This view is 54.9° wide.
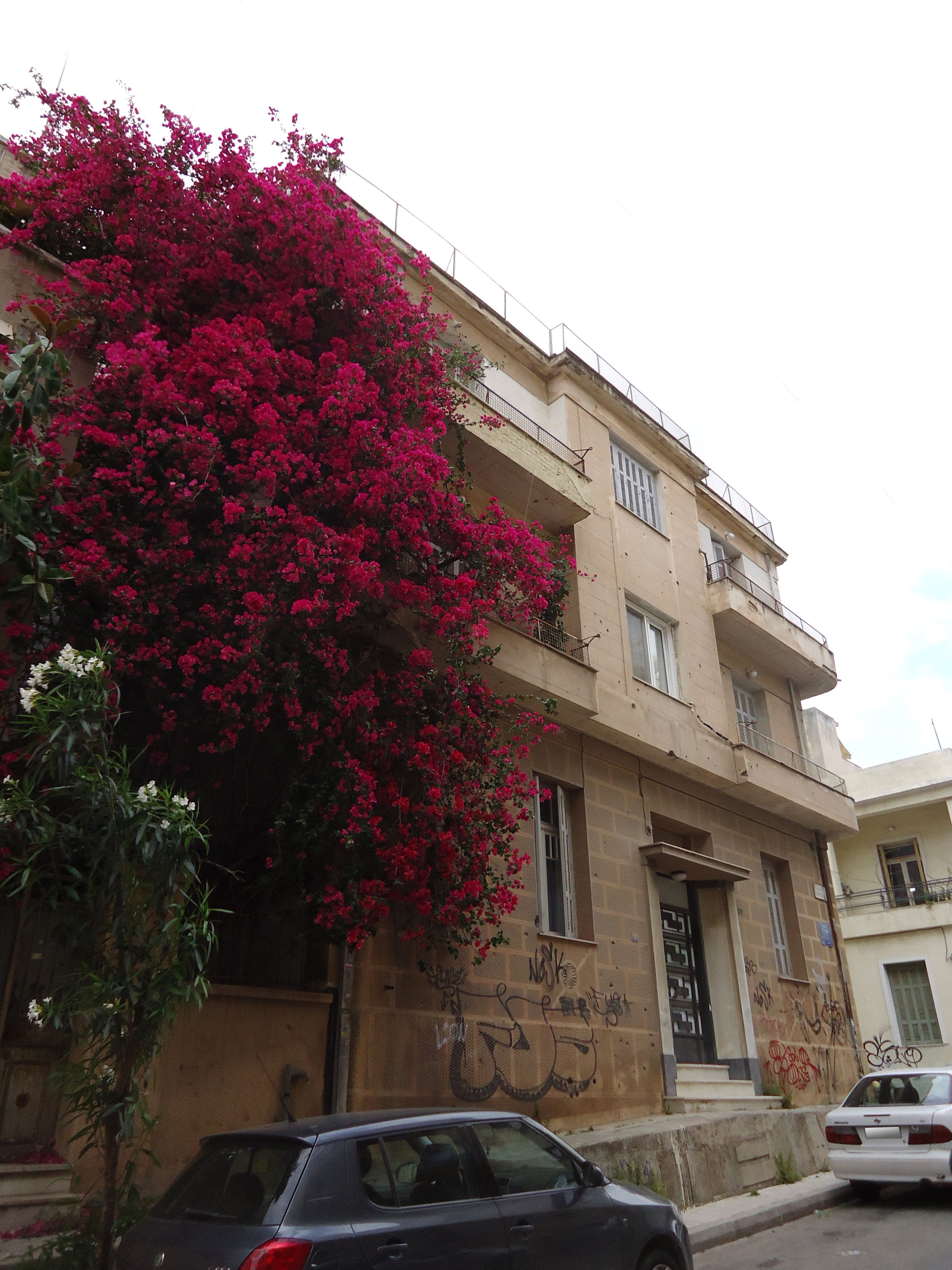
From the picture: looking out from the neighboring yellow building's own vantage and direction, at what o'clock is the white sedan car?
The white sedan car is roughly at 12 o'clock from the neighboring yellow building.

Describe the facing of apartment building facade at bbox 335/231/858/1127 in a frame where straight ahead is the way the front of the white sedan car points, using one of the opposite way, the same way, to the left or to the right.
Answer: to the right

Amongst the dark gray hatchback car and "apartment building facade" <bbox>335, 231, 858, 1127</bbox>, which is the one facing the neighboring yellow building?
the dark gray hatchback car

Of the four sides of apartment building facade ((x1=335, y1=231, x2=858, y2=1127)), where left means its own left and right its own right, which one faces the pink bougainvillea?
right

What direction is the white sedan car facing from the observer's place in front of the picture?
facing away from the viewer and to the right of the viewer

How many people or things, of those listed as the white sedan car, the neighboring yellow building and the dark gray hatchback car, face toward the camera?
1

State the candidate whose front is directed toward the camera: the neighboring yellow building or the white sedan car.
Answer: the neighboring yellow building

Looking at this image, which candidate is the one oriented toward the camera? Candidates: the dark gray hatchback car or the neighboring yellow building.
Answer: the neighboring yellow building

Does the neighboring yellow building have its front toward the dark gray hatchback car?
yes

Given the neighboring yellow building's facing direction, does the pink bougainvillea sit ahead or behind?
ahead

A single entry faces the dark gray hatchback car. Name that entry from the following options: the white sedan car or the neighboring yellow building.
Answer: the neighboring yellow building

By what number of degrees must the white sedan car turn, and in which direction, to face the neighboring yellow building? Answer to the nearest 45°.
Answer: approximately 45° to its left

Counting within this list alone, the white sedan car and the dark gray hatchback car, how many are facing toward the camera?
0

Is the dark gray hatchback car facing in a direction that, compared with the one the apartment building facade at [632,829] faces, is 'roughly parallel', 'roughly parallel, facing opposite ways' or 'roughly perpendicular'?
roughly perpendicular

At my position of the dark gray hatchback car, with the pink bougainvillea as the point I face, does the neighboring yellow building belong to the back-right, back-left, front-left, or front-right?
front-right

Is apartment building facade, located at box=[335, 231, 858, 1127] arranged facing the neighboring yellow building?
no

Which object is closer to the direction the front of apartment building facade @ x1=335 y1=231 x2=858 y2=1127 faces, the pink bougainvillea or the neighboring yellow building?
the pink bougainvillea

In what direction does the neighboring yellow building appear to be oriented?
toward the camera

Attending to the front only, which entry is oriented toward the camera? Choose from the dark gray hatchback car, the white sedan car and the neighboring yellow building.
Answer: the neighboring yellow building
